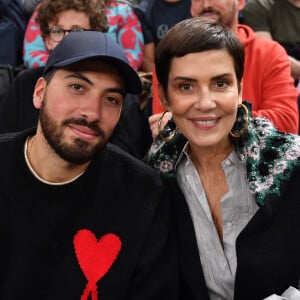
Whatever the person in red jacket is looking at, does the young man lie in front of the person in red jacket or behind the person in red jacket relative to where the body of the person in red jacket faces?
in front

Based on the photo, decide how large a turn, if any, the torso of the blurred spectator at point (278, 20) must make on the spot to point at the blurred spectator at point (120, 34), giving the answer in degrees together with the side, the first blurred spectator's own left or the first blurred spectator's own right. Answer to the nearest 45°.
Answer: approximately 45° to the first blurred spectator's own right

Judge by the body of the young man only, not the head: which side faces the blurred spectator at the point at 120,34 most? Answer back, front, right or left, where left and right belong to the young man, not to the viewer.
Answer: back

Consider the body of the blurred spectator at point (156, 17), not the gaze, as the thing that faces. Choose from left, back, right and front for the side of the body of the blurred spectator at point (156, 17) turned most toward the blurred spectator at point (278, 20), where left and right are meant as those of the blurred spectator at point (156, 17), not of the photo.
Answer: left

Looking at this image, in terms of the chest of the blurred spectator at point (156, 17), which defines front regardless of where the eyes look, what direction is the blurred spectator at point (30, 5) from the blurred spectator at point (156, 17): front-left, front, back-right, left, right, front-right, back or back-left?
right

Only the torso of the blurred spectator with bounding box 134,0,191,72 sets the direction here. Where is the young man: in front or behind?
in front

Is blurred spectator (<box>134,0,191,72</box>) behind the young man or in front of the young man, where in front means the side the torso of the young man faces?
behind

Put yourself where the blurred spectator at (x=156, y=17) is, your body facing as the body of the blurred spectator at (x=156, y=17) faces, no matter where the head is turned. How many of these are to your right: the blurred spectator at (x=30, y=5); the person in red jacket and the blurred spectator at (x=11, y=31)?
2

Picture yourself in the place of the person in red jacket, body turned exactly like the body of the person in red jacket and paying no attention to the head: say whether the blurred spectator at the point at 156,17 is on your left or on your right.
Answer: on your right

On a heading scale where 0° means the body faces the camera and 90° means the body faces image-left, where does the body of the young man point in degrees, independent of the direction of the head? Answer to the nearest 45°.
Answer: approximately 0°
